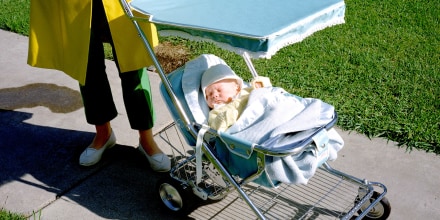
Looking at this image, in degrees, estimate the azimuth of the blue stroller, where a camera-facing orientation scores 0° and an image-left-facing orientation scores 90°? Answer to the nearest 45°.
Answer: approximately 315°
